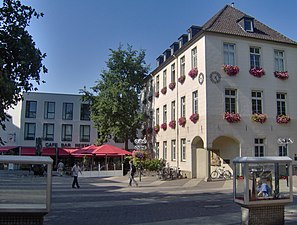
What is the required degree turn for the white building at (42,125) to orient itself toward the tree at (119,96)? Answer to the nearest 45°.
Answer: approximately 45° to its left

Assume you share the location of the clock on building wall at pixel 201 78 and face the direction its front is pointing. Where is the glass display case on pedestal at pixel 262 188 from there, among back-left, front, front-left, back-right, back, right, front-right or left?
front-left

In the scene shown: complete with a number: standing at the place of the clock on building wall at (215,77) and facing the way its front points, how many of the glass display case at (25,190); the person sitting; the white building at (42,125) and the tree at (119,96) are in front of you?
2

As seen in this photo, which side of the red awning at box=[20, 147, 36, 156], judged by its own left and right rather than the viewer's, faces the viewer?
front

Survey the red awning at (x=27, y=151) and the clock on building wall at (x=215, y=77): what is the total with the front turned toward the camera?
2

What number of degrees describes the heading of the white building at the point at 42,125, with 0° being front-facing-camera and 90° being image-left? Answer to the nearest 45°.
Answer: approximately 0°

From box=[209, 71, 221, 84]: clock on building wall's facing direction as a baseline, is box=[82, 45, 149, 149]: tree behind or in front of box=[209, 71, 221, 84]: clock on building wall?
behind

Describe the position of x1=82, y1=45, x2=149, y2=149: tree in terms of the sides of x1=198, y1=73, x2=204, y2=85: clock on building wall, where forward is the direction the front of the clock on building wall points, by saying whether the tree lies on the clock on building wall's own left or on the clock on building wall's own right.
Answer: on the clock on building wall's own right

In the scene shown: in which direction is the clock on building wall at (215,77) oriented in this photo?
toward the camera

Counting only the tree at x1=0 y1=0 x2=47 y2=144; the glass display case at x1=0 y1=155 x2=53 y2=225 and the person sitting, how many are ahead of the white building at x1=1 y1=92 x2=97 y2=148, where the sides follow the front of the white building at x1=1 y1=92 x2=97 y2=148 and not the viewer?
3

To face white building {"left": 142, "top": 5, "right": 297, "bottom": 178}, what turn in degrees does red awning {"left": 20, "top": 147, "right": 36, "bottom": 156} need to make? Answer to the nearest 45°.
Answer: approximately 45° to its left

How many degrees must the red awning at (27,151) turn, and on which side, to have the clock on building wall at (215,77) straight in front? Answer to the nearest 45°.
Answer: approximately 45° to its left

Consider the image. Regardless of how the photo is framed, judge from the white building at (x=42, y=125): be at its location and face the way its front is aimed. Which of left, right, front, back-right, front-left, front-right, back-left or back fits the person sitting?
front

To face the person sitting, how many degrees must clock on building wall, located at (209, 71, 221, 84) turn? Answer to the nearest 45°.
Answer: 0° — it already faces them

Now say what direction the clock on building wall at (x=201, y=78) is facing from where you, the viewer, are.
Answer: facing the viewer and to the left of the viewer

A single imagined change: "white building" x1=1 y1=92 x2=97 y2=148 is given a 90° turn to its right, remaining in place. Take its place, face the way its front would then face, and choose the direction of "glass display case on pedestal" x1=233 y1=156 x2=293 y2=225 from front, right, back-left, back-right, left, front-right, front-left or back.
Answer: left
